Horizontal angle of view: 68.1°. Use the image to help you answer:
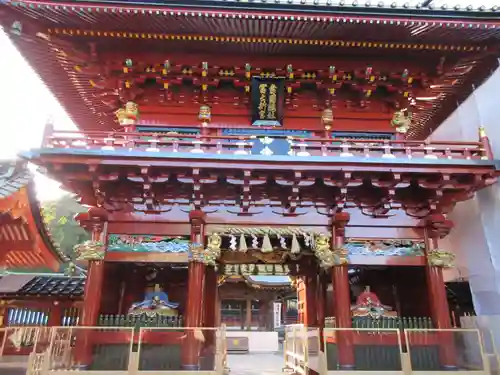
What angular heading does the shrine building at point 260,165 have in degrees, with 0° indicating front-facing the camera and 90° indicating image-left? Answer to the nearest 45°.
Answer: approximately 0°
